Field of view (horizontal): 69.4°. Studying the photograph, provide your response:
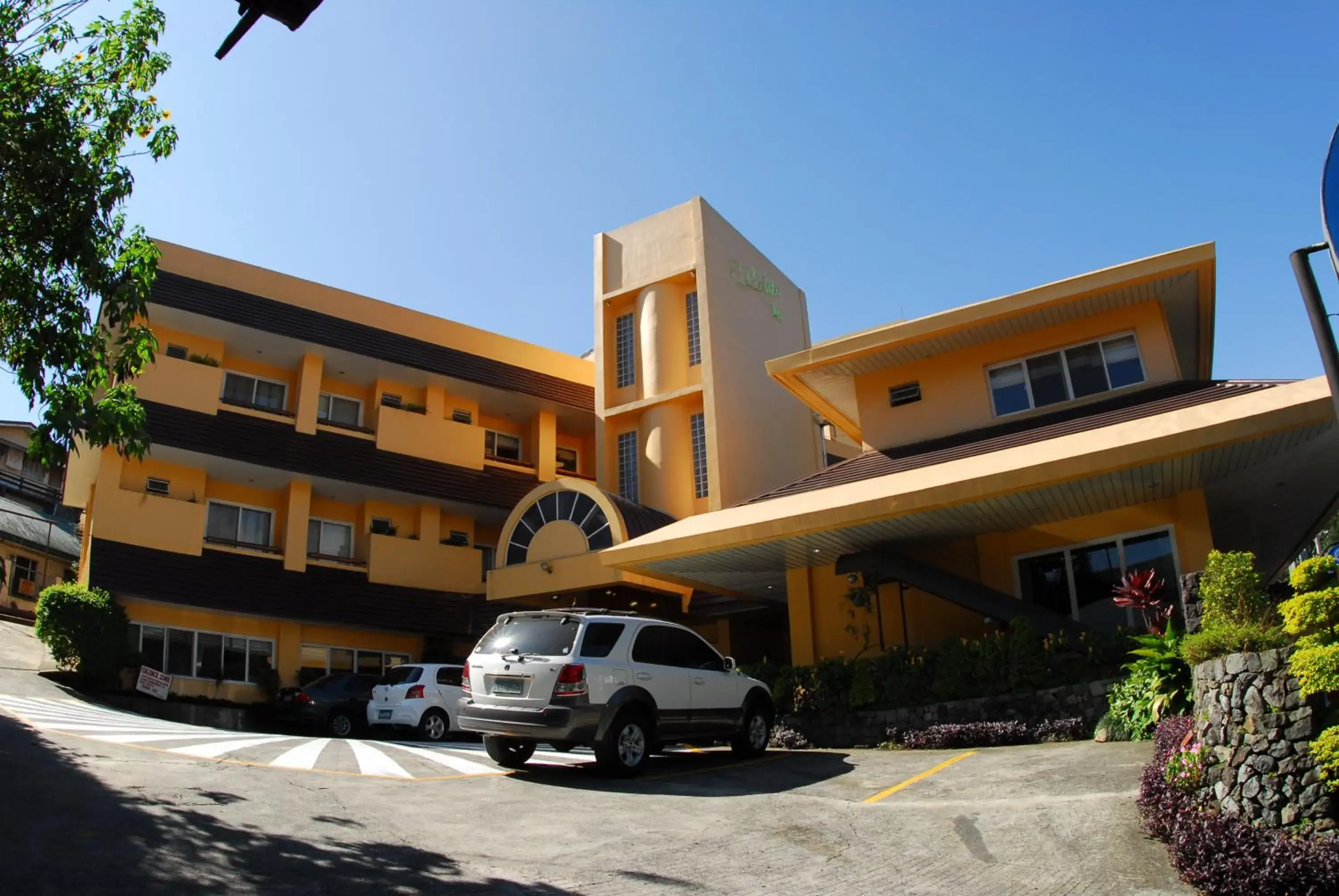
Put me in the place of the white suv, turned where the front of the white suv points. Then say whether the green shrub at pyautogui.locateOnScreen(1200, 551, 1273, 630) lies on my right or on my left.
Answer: on my right

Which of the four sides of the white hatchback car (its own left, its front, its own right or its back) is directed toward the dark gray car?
left

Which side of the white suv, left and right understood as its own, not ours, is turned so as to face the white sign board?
left

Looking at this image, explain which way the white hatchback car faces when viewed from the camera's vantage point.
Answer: facing away from the viewer and to the right of the viewer

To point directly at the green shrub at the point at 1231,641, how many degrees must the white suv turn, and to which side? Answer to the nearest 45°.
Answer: approximately 90° to its right

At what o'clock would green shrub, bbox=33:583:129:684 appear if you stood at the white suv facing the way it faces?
The green shrub is roughly at 9 o'clock from the white suv.

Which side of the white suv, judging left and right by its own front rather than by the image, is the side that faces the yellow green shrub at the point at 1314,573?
right

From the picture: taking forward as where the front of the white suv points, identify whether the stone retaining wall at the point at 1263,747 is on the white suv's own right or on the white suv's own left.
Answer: on the white suv's own right

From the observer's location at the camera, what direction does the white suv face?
facing away from the viewer and to the right of the viewer

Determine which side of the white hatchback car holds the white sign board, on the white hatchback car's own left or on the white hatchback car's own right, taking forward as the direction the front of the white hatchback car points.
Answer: on the white hatchback car's own left
